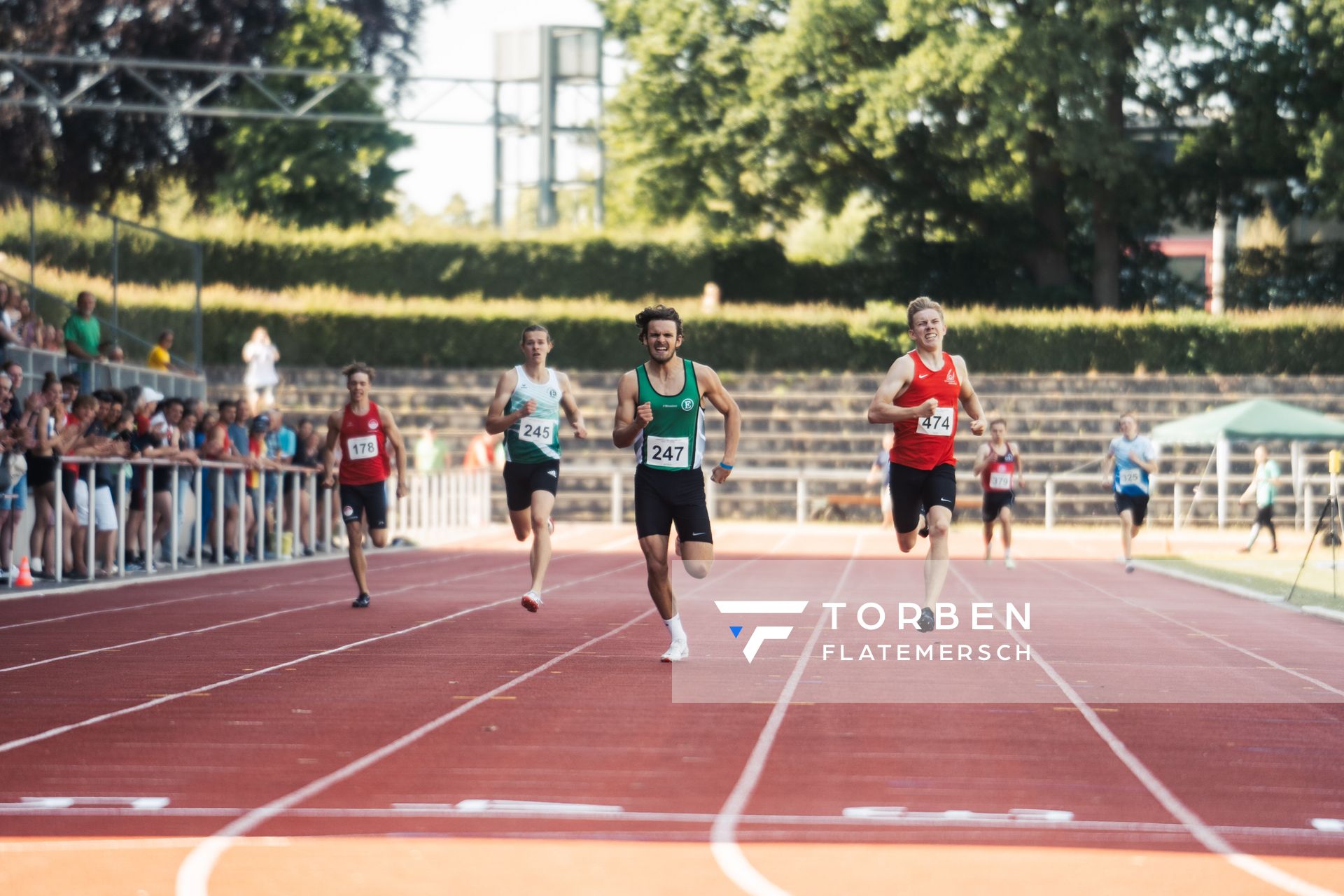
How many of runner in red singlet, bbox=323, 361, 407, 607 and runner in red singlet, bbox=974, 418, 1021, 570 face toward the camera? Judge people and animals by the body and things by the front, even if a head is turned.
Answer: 2

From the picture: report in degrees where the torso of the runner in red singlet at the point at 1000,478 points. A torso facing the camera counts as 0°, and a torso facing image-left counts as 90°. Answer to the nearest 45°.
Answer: approximately 0°

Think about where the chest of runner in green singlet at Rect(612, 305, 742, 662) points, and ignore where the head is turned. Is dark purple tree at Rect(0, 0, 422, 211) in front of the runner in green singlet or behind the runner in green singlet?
behind

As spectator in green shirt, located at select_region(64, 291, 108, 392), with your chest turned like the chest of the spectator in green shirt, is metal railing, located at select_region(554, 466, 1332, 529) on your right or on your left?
on your left

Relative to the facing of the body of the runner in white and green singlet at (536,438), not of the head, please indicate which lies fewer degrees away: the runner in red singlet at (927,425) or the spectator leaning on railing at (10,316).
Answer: the runner in red singlet

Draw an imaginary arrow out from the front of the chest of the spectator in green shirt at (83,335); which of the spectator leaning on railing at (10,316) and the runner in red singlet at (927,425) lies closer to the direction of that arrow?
the runner in red singlet

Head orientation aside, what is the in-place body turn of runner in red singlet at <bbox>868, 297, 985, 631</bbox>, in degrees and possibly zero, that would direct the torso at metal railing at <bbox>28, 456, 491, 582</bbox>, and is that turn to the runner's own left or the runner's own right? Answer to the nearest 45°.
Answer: approximately 135° to the runner's own right

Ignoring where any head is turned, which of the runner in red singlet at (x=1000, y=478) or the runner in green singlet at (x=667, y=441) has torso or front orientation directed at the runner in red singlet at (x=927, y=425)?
the runner in red singlet at (x=1000, y=478)
